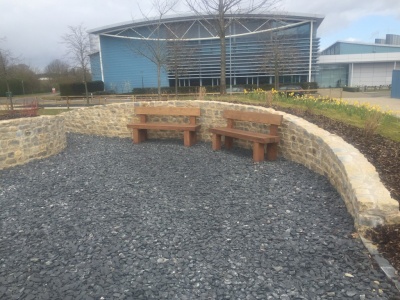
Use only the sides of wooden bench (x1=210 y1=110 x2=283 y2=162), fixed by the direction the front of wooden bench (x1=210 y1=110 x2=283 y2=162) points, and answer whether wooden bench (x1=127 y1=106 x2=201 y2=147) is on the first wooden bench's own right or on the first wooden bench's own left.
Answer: on the first wooden bench's own right

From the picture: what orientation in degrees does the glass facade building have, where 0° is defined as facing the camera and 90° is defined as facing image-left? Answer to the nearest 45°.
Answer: approximately 0°

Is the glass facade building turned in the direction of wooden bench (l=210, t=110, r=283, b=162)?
yes

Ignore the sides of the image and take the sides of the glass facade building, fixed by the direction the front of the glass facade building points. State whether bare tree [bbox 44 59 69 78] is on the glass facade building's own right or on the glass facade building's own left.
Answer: on the glass facade building's own right

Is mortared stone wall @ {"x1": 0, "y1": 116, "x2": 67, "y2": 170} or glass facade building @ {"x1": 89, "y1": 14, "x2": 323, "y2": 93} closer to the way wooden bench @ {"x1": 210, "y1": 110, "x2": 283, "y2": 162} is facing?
the mortared stone wall

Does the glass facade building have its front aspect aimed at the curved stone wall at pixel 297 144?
yes

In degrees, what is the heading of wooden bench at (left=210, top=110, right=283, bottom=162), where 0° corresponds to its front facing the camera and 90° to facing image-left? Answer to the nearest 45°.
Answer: approximately 45°

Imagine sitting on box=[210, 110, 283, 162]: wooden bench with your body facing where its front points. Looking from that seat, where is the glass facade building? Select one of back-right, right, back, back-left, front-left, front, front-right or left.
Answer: back-right

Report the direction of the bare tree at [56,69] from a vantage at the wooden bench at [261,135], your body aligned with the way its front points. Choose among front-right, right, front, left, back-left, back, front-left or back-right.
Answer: right

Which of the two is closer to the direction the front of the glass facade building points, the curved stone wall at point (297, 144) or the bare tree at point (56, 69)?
the curved stone wall

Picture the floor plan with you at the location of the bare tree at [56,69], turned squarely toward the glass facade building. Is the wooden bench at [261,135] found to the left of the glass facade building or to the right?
right
